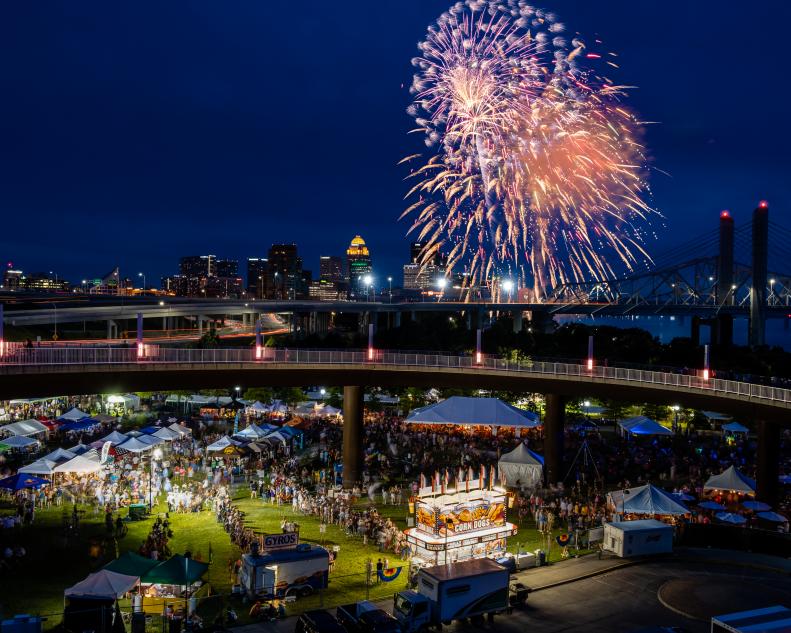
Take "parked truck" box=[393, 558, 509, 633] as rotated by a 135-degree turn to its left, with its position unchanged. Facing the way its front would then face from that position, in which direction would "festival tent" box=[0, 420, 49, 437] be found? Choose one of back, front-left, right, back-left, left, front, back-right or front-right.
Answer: back-left

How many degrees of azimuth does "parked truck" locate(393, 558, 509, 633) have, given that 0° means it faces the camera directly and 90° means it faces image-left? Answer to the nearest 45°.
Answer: approximately 45°

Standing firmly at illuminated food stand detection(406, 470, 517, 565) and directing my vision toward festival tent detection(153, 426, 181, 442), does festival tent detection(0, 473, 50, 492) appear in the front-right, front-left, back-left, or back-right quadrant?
front-left

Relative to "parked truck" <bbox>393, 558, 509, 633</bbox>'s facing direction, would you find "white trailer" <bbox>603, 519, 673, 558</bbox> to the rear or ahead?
to the rear

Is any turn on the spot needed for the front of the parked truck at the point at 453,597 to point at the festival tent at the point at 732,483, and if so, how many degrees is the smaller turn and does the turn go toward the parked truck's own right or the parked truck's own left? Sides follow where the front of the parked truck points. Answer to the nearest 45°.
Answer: approximately 180°

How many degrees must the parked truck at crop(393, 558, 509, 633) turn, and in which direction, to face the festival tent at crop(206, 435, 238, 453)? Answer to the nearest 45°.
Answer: approximately 90° to its right

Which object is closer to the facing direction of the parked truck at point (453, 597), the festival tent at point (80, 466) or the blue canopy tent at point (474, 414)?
the festival tent

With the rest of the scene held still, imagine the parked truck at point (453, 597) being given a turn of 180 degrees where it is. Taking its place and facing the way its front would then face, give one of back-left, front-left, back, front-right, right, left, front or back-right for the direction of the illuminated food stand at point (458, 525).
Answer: front-left

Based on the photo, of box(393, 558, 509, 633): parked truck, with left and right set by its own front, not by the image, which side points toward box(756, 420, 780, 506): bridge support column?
back

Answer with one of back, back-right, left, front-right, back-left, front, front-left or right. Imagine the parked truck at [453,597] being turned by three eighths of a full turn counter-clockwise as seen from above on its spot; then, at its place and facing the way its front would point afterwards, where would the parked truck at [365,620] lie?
back-right

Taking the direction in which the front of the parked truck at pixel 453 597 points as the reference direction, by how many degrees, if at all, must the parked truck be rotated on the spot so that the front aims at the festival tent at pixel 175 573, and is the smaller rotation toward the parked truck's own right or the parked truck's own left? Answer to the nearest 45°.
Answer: approximately 45° to the parked truck's own right

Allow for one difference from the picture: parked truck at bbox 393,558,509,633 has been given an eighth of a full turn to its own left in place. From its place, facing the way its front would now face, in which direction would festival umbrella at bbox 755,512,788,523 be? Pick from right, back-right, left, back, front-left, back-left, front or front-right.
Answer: back-left

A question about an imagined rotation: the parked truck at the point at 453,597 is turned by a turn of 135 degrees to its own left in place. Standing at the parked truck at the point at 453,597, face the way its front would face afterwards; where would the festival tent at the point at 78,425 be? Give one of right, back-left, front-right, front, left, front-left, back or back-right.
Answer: back-left

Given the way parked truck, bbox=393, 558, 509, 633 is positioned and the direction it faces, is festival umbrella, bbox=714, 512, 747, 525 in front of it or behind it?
behind

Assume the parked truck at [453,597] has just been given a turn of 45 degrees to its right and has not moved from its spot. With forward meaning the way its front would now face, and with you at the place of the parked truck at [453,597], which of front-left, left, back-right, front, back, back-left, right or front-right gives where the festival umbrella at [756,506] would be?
back-right

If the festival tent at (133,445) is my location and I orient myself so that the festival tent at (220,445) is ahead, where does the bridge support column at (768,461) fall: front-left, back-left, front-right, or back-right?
front-right

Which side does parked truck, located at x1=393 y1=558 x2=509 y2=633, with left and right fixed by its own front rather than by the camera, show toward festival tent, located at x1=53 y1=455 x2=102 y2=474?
right

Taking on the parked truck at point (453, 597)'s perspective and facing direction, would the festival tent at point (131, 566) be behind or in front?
in front

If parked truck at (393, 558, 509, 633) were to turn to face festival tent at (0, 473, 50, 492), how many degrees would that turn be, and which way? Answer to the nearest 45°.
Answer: approximately 90° to its right

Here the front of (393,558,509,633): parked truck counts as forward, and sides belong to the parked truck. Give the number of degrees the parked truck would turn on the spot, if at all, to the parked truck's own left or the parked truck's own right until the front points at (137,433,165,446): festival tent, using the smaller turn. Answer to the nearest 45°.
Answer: approximately 90° to the parked truck's own right
